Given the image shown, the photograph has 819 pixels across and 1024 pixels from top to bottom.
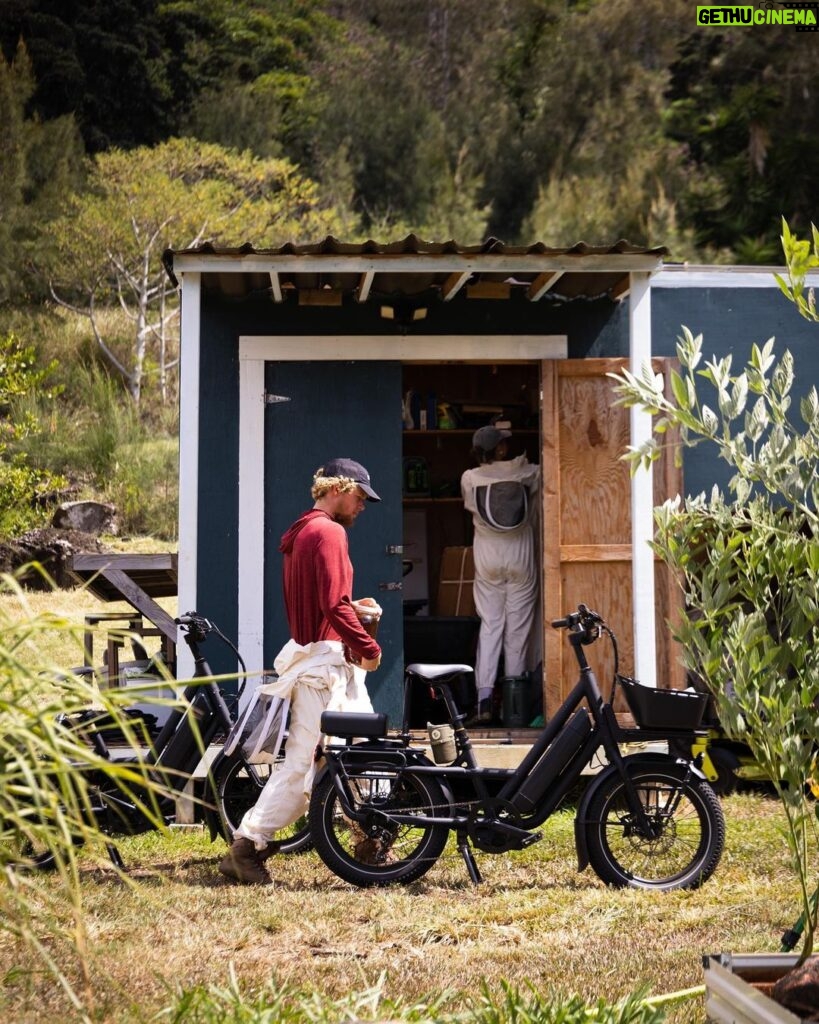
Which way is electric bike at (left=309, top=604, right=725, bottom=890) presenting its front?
to the viewer's right

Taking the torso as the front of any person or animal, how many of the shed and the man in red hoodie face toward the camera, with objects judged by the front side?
1

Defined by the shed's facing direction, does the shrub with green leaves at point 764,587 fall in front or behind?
in front

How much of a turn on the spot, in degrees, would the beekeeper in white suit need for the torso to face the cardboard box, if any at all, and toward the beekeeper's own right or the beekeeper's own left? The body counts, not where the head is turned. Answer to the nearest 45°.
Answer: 0° — they already face it

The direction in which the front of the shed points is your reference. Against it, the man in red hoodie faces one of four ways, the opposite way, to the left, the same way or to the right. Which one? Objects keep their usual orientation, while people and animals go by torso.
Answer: to the left

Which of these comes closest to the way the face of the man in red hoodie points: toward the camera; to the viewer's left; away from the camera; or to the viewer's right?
to the viewer's right

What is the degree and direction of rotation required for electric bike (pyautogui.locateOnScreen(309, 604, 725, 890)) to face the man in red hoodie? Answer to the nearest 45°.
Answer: approximately 180°

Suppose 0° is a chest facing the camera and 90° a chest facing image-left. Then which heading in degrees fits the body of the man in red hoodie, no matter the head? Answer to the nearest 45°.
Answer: approximately 270°

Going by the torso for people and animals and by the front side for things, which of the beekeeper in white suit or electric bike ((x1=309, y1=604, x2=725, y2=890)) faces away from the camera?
the beekeeper in white suit

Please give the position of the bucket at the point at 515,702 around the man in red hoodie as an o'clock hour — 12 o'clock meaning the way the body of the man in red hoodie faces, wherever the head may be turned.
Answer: The bucket is roughly at 10 o'clock from the man in red hoodie.

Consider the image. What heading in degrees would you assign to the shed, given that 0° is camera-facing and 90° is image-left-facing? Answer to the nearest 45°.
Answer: approximately 0°

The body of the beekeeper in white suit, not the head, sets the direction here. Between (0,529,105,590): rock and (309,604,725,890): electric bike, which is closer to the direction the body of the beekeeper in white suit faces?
the rock

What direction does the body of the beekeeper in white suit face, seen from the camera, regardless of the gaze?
away from the camera

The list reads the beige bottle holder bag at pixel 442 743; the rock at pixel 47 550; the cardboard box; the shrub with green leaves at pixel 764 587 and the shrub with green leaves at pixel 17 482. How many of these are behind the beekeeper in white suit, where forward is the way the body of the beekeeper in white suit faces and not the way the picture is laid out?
2

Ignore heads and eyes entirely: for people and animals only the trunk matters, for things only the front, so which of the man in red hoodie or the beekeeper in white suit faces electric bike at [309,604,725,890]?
the man in red hoodie
